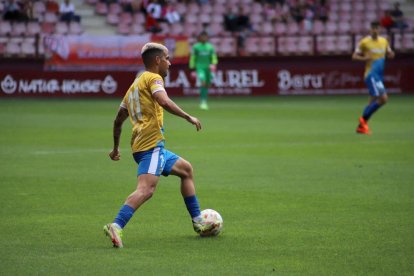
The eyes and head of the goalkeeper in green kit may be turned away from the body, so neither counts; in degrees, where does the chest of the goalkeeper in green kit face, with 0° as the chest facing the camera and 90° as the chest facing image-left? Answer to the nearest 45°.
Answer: approximately 0°

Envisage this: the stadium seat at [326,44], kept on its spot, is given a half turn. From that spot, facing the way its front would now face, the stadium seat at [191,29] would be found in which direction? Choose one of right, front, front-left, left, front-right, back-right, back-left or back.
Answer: left

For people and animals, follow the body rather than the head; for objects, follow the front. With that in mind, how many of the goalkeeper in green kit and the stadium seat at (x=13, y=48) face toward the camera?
2

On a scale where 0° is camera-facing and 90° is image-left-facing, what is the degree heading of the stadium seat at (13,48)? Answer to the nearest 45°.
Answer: approximately 0°

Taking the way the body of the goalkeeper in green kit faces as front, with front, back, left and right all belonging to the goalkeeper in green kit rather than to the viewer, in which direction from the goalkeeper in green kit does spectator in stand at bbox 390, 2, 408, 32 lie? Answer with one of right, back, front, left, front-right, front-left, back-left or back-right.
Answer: back-left

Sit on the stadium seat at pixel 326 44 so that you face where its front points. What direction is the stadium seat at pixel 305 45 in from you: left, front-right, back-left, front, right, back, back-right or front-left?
right

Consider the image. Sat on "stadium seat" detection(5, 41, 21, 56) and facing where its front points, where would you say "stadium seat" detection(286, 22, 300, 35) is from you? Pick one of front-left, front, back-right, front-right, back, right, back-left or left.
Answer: left

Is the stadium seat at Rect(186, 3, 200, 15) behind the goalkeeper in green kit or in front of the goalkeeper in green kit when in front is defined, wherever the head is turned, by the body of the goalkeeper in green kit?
behind

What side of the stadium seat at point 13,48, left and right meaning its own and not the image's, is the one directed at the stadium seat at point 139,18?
left

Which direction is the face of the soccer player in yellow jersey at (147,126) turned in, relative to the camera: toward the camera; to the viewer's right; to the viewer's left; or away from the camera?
to the viewer's right

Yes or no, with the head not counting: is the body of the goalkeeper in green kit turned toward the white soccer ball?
yes
